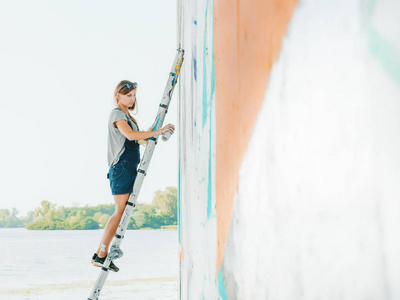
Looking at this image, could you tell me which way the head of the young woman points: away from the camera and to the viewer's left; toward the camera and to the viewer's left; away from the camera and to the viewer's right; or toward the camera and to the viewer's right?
toward the camera and to the viewer's right

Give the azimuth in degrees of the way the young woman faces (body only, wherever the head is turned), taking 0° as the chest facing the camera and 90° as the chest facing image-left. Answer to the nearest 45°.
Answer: approximately 270°
